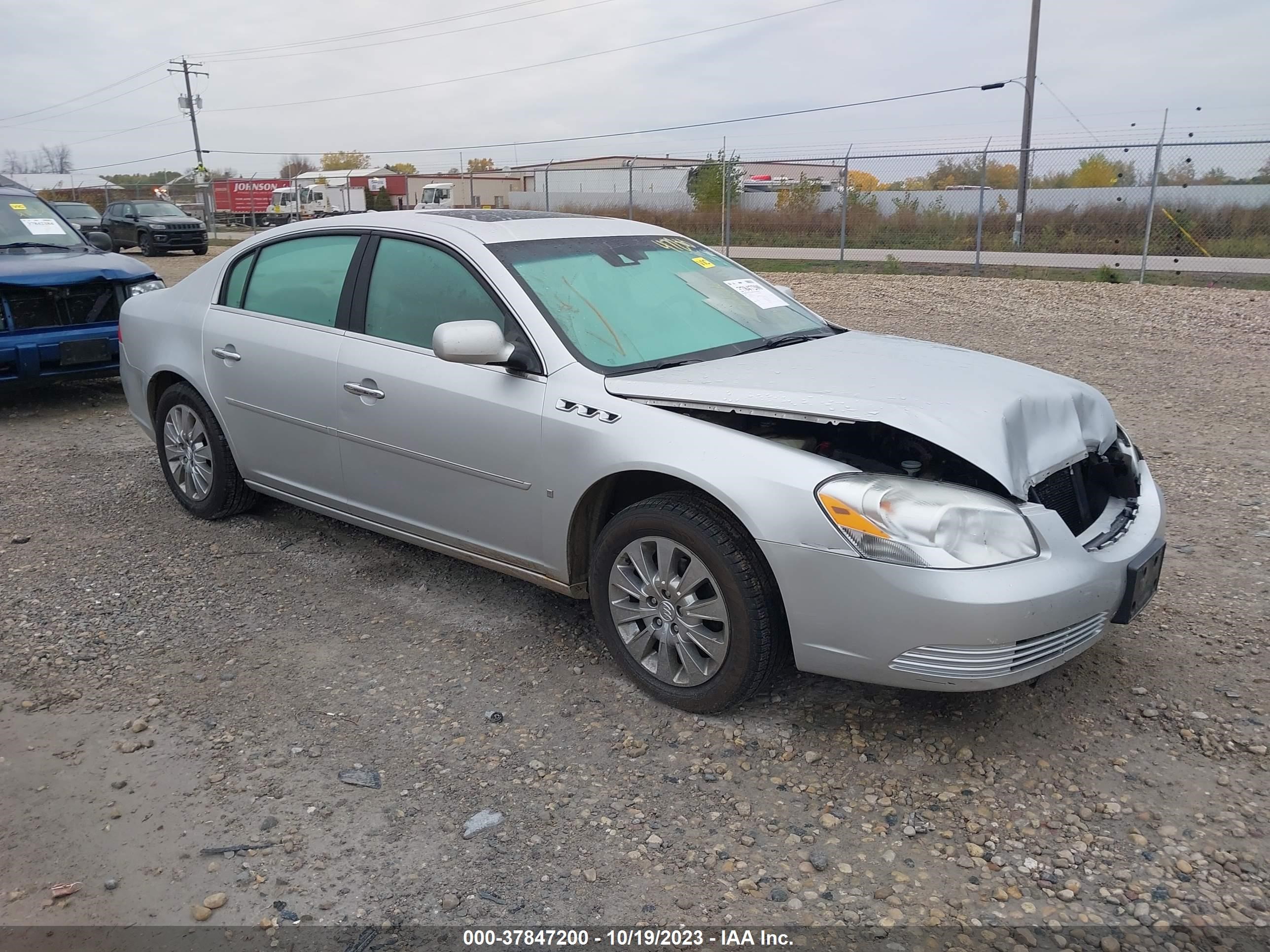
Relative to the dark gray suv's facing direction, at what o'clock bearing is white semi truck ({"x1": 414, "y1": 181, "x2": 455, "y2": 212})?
The white semi truck is roughly at 9 o'clock from the dark gray suv.

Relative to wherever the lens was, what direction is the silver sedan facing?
facing the viewer and to the right of the viewer

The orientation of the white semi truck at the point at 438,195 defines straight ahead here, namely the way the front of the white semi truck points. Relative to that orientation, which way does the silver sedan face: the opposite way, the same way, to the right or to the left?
to the left

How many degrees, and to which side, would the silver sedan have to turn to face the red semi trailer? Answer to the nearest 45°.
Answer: approximately 180°

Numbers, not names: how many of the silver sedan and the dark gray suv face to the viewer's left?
0

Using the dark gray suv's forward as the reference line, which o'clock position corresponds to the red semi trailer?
The red semi trailer is roughly at 8 o'clock from the dark gray suv.

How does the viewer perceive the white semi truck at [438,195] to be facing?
facing the viewer and to the left of the viewer

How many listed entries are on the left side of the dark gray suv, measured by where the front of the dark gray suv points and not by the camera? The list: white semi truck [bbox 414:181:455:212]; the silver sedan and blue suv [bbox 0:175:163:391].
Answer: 1

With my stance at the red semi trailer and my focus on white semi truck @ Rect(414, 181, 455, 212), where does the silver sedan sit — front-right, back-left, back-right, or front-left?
front-right

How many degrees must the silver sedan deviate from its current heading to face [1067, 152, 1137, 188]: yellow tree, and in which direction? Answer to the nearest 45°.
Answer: approximately 90° to its left

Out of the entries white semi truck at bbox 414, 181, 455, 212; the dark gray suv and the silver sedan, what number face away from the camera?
0
